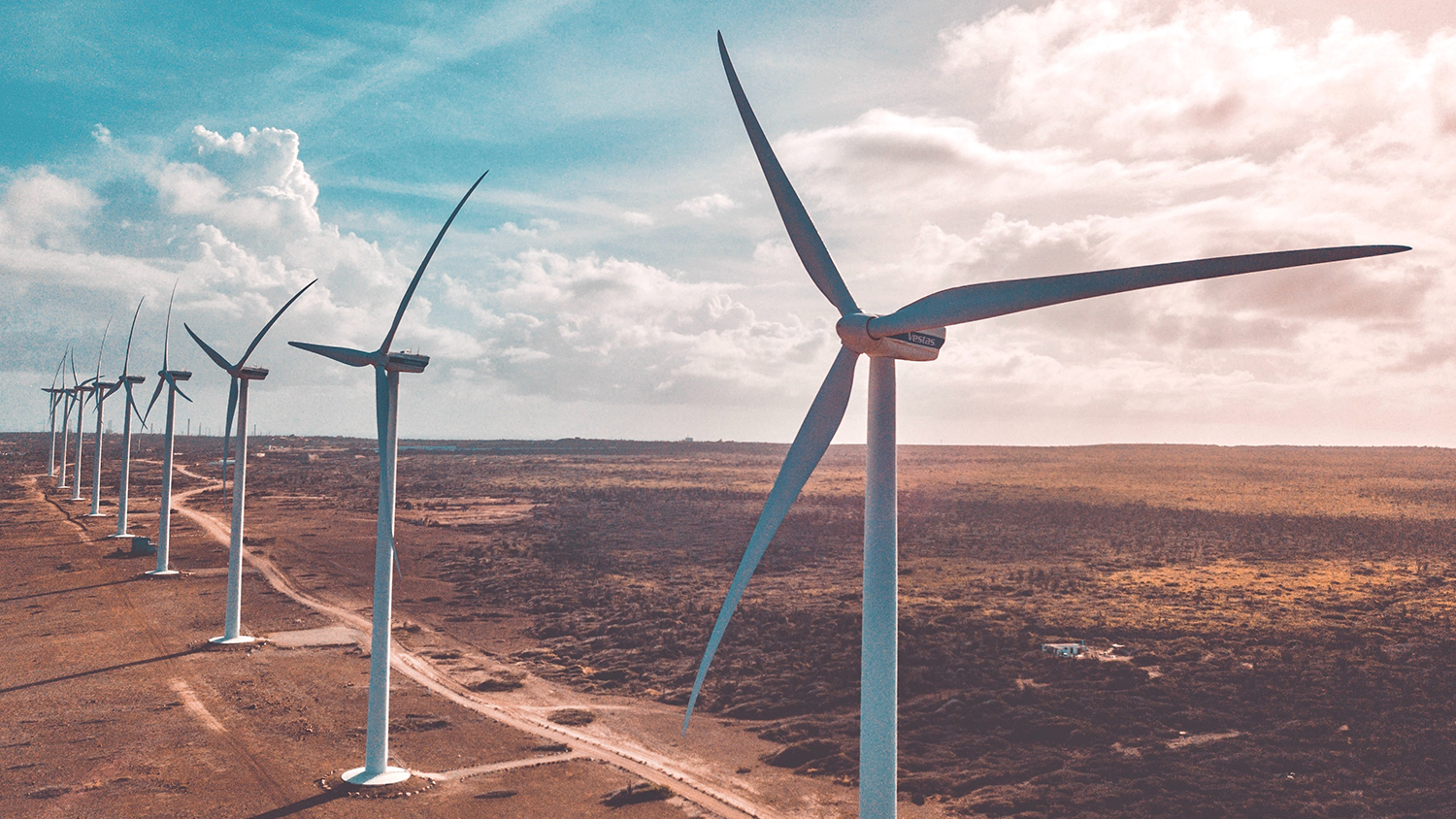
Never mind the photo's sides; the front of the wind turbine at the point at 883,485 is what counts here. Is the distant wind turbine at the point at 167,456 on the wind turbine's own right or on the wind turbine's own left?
on the wind turbine's own right

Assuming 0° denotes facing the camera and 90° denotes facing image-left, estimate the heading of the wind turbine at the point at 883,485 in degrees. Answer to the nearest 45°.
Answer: approximately 45°

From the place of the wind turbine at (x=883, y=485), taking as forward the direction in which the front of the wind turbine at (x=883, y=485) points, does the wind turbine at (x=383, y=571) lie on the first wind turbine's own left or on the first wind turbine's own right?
on the first wind turbine's own right

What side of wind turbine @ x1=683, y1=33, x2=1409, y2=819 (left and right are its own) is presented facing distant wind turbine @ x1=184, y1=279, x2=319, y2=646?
right
